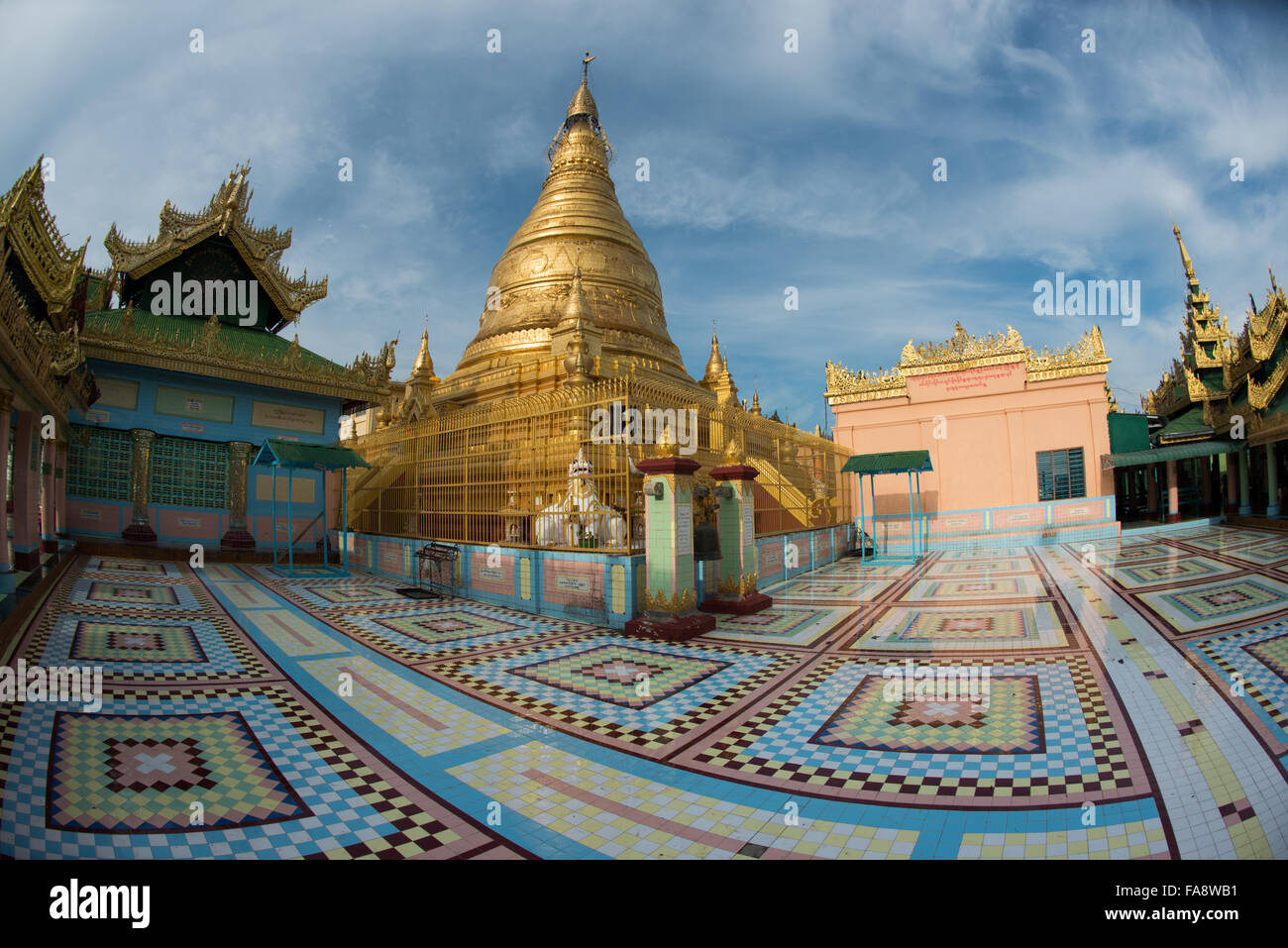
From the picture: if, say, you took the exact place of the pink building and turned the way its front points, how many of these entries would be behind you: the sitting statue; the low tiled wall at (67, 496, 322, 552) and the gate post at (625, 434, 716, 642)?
0

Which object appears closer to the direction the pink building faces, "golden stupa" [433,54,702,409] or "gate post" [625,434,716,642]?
the gate post

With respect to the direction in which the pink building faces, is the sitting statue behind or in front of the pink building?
in front

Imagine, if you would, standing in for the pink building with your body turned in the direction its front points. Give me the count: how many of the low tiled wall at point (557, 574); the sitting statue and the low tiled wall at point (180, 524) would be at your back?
0

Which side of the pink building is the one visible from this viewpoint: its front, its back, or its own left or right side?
front

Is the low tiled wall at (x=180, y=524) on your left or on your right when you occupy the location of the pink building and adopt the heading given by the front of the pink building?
on your right

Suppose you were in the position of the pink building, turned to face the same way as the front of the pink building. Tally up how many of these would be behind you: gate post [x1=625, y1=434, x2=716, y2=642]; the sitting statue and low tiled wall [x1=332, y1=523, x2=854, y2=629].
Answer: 0

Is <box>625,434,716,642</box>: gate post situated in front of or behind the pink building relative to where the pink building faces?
in front

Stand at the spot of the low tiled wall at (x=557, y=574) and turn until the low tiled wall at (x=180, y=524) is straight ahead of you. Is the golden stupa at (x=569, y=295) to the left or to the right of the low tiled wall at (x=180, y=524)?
right

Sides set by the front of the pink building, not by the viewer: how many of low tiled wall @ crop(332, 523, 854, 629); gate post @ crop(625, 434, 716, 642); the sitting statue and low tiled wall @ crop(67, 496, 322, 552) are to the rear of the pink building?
0

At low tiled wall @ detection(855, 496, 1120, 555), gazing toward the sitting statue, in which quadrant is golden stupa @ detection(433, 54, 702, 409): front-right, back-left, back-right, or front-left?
front-right

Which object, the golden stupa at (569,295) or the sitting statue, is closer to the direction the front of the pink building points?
the sitting statue

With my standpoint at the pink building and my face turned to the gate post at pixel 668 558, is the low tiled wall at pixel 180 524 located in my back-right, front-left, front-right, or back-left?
front-right

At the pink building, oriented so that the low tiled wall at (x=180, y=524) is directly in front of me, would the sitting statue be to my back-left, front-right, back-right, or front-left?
front-left

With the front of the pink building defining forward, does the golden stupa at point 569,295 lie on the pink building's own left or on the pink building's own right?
on the pink building's own right
